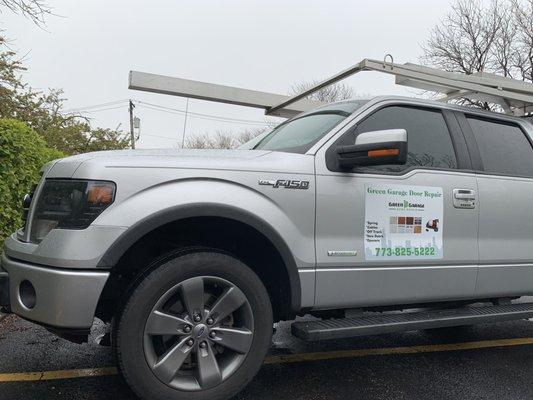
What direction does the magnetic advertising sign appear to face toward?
toward the camera

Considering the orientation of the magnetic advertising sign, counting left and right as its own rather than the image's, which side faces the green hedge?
right
